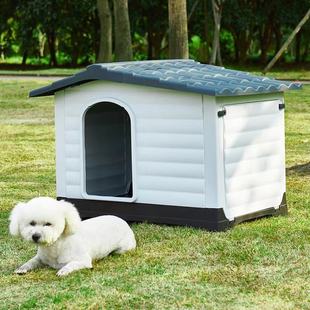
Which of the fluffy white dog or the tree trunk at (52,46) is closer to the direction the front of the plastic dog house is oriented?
the fluffy white dog

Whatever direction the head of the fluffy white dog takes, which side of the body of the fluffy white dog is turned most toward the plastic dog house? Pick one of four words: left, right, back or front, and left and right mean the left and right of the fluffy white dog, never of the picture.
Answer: back

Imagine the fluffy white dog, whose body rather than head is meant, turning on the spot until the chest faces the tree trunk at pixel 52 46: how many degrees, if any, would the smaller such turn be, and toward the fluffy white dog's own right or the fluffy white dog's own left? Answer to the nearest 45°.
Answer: approximately 135° to the fluffy white dog's own right

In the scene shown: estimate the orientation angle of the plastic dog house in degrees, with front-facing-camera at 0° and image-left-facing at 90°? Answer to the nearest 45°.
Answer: approximately 45°

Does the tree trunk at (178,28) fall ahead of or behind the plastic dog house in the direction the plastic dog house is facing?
behind

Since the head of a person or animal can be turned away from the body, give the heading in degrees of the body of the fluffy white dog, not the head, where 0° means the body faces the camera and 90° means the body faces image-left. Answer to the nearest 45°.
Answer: approximately 45°

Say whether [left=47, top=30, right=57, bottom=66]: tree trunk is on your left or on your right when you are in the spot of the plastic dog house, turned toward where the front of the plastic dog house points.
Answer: on your right
